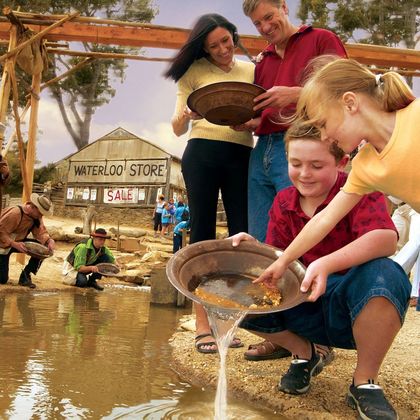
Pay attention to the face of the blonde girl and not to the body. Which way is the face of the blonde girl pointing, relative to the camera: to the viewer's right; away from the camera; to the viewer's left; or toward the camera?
to the viewer's left

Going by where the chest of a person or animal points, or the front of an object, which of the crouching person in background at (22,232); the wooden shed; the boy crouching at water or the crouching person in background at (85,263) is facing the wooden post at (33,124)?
the wooden shed

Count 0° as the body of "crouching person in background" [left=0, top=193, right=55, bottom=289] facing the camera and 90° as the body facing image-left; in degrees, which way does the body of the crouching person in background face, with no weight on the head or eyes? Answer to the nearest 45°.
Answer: approximately 315°

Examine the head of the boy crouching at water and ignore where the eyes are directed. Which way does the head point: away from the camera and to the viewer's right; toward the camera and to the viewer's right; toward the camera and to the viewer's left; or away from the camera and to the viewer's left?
toward the camera and to the viewer's left

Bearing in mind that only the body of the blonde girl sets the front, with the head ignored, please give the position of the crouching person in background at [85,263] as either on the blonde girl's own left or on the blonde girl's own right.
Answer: on the blonde girl's own right

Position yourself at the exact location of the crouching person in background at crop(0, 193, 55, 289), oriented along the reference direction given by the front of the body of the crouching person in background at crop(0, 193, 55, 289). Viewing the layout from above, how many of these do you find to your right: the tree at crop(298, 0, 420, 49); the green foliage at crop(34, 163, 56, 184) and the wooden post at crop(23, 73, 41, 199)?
0

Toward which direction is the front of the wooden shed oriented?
toward the camera

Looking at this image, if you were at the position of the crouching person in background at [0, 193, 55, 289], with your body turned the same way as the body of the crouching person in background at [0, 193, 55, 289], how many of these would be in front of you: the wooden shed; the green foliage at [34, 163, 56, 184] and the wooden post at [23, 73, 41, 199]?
0

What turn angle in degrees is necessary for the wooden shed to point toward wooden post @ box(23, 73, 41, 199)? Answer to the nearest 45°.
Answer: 0° — it already faces it

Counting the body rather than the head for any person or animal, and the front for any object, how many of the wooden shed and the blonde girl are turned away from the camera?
0

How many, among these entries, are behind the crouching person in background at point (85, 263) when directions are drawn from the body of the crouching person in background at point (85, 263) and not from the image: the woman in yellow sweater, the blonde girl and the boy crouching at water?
0

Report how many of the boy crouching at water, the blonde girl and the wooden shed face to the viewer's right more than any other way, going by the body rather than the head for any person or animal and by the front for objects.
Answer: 0

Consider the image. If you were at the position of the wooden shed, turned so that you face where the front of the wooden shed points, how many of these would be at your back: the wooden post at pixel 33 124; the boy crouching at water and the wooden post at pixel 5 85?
0

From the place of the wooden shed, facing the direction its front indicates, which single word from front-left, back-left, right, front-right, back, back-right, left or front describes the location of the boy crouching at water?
front
